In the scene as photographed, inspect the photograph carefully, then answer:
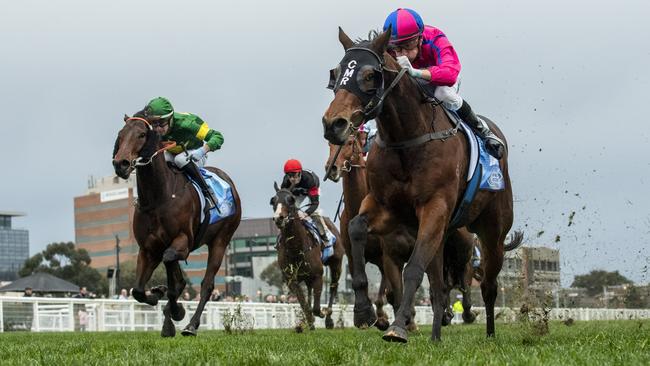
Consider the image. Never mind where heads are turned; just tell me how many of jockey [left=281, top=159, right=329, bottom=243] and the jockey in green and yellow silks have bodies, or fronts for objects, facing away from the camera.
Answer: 0

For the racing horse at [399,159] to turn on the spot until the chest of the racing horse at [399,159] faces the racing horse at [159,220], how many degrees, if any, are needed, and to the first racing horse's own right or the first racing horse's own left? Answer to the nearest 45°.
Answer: approximately 90° to the first racing horse's own right

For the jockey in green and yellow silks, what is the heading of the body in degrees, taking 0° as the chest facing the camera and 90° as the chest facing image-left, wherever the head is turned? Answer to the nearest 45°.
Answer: approximately 45°

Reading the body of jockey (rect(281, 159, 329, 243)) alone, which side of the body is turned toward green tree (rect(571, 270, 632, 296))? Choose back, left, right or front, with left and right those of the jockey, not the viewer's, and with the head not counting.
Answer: back

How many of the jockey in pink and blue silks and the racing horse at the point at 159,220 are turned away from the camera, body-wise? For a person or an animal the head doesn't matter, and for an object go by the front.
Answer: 0

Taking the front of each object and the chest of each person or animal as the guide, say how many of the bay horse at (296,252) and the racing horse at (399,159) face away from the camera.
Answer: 0

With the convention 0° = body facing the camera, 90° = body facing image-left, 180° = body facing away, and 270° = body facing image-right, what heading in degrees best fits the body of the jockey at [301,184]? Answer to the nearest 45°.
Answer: approximately 45°

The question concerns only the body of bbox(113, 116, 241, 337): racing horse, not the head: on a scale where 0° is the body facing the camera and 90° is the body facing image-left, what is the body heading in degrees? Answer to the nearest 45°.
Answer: approximately 45°

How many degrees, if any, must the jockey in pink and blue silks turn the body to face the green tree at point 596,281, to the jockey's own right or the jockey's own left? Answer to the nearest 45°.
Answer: approximately 135° to the jockey's own right
